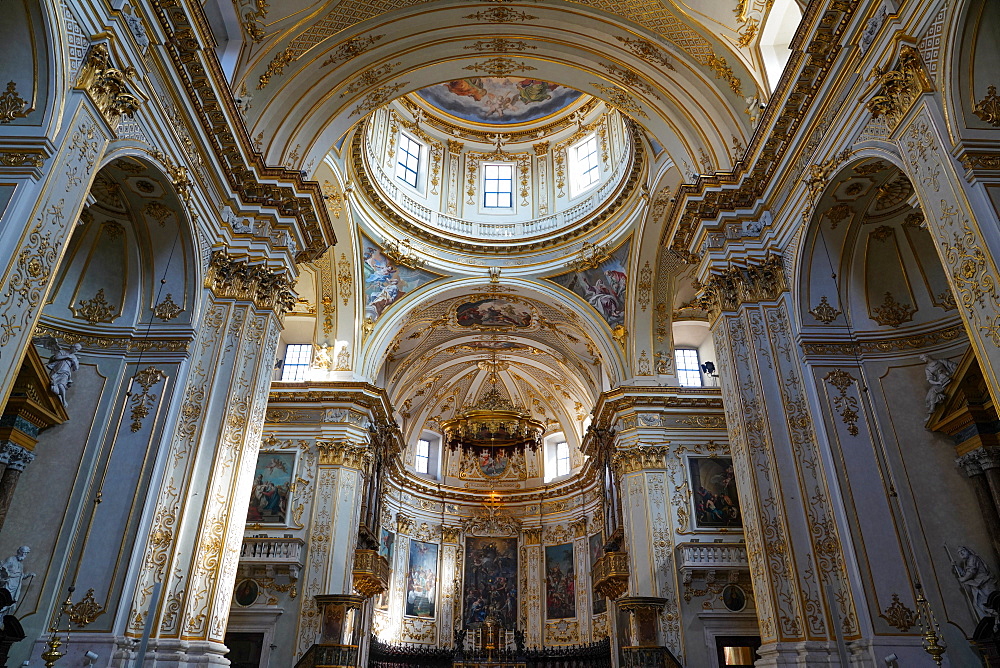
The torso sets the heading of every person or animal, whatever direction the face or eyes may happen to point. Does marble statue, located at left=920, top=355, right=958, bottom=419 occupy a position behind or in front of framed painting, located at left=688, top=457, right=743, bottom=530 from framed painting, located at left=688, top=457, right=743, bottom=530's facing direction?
in front

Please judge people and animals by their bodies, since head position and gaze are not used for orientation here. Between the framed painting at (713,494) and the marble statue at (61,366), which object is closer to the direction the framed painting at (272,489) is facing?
the marble statue

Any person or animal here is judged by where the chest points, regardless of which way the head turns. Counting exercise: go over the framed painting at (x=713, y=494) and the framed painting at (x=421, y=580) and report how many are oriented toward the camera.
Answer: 2

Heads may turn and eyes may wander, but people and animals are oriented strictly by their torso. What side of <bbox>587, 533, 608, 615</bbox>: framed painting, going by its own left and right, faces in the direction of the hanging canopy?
front

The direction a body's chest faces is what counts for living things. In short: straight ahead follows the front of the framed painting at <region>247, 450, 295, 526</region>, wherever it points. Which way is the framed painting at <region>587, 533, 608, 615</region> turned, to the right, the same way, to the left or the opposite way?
to the right

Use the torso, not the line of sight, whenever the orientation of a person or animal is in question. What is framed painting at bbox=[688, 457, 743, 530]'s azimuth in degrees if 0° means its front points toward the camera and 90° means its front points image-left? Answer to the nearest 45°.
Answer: approximately 0°
